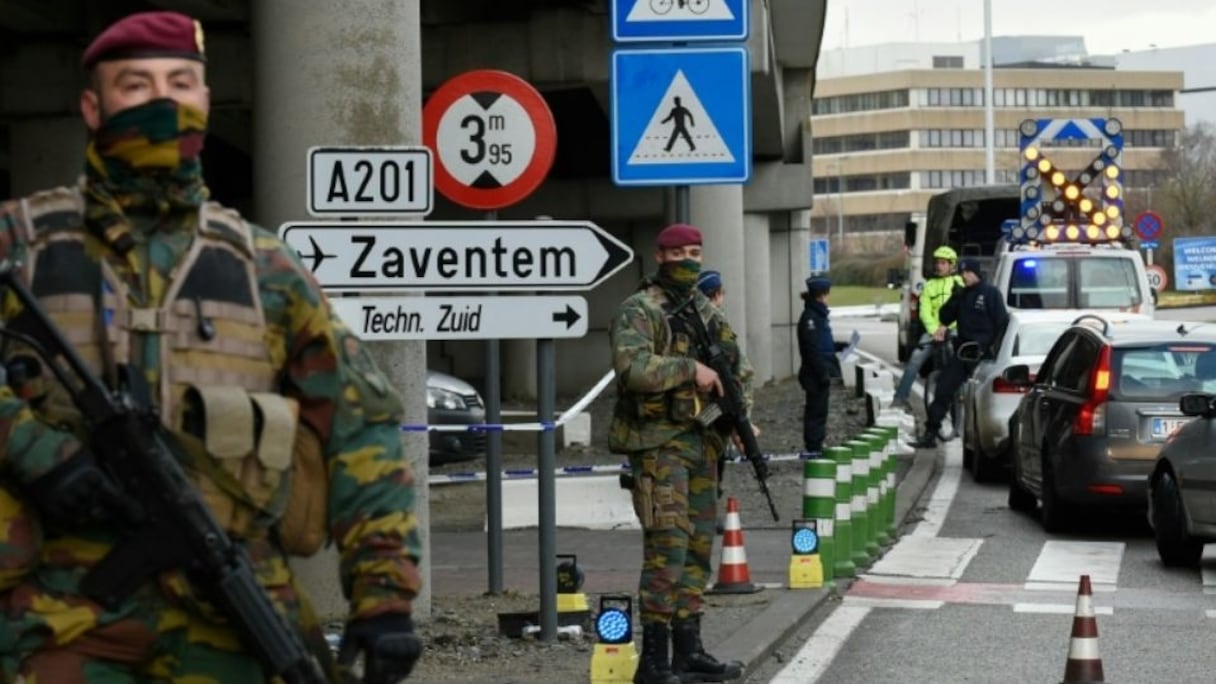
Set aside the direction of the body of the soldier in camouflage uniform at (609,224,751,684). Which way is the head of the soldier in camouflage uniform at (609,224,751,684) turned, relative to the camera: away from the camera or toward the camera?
toward the camera

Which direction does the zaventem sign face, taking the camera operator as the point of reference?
facing the viewer

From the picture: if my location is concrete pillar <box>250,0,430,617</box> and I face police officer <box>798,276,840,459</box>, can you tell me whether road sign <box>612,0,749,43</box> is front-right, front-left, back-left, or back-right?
front-right

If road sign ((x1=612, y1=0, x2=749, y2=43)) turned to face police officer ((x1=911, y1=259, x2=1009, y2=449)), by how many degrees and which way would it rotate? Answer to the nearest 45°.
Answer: approximately 180°

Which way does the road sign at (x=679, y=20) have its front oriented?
toward the camera

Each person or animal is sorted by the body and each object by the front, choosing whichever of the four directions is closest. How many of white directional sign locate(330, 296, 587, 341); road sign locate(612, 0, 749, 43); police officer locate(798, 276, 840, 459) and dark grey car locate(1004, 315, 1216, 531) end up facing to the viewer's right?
1

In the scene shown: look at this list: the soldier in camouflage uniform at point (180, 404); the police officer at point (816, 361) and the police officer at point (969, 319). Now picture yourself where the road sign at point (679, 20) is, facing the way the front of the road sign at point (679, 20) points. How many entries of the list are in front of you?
1

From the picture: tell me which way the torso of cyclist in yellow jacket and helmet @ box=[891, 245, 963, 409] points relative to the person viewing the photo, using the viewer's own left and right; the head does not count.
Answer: facing the viewer and to the right of the viewer

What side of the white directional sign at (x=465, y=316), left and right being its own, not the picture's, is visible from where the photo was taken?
front

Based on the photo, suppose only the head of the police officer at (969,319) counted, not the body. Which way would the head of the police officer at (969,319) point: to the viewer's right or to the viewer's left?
to the viewer's left

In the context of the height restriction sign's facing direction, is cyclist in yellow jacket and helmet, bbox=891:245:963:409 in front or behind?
behind

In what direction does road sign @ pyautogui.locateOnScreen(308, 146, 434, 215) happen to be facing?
toward the camera

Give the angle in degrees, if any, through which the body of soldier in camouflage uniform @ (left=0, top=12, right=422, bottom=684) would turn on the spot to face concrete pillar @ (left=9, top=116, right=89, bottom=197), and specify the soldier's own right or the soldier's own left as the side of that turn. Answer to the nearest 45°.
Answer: approximately 180°

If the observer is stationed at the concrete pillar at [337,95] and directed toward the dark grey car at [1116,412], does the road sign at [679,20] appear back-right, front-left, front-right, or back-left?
front-right
